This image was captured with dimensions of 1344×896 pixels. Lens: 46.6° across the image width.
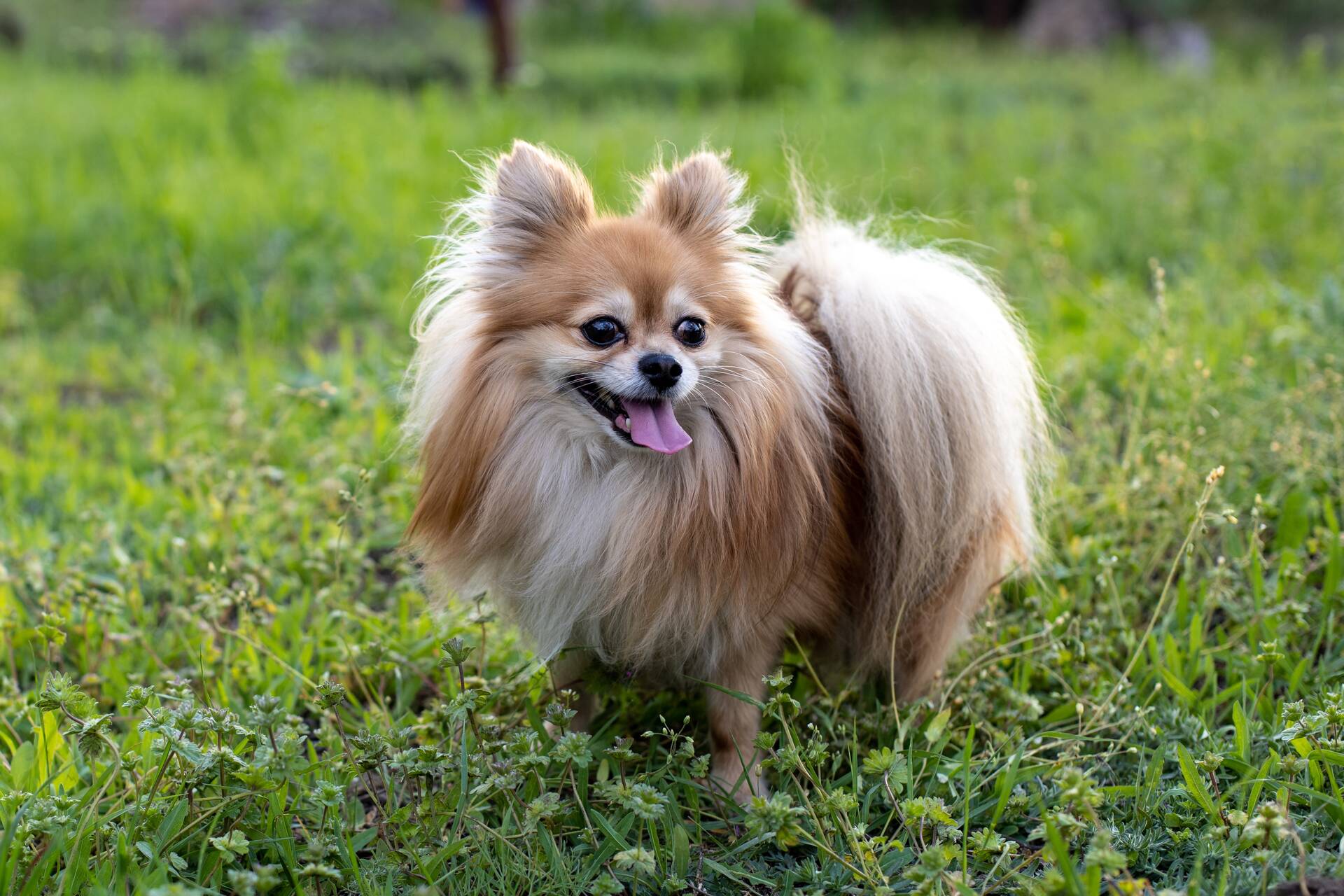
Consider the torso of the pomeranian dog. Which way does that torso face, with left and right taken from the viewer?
facing the viewer and to the left of the viewer
